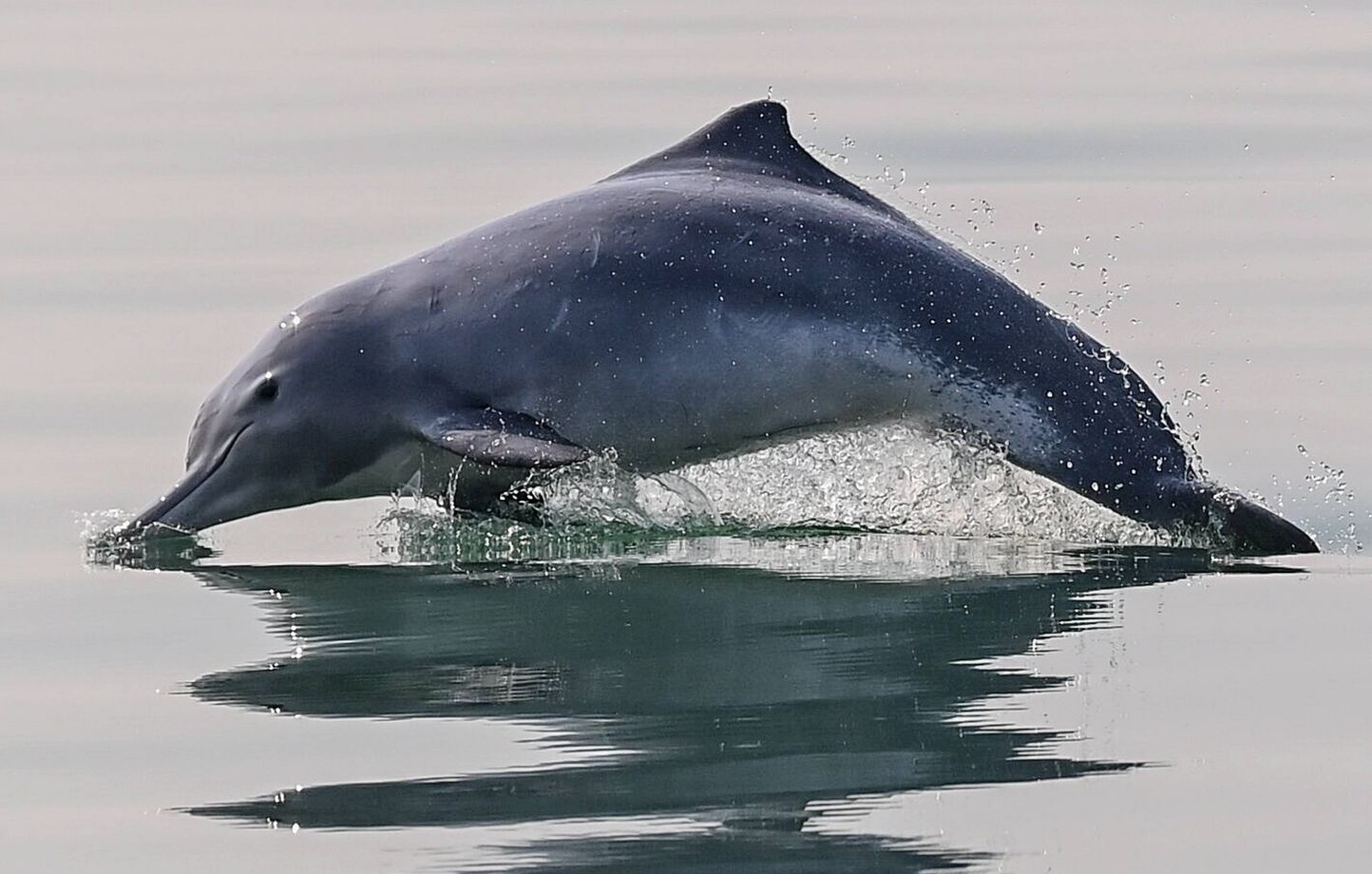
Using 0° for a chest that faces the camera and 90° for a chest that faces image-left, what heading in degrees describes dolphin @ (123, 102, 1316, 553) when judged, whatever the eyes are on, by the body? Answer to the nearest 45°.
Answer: approximately 90°
